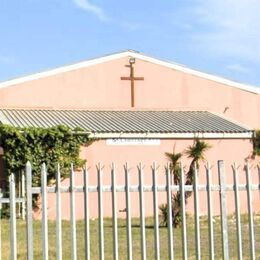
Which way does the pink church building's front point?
toward the camera

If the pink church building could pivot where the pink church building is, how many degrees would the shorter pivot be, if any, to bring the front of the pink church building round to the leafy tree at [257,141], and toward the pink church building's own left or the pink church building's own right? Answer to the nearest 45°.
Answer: approximately 90° to the pink church building's own left

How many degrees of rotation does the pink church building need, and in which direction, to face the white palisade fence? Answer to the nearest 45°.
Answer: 0° — it already faces it

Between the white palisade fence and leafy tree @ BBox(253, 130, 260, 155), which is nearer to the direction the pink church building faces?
the white palisade fence

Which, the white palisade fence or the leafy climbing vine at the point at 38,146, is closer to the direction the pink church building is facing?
the white palisade fence

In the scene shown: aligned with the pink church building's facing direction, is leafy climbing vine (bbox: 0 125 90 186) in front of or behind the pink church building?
in front
